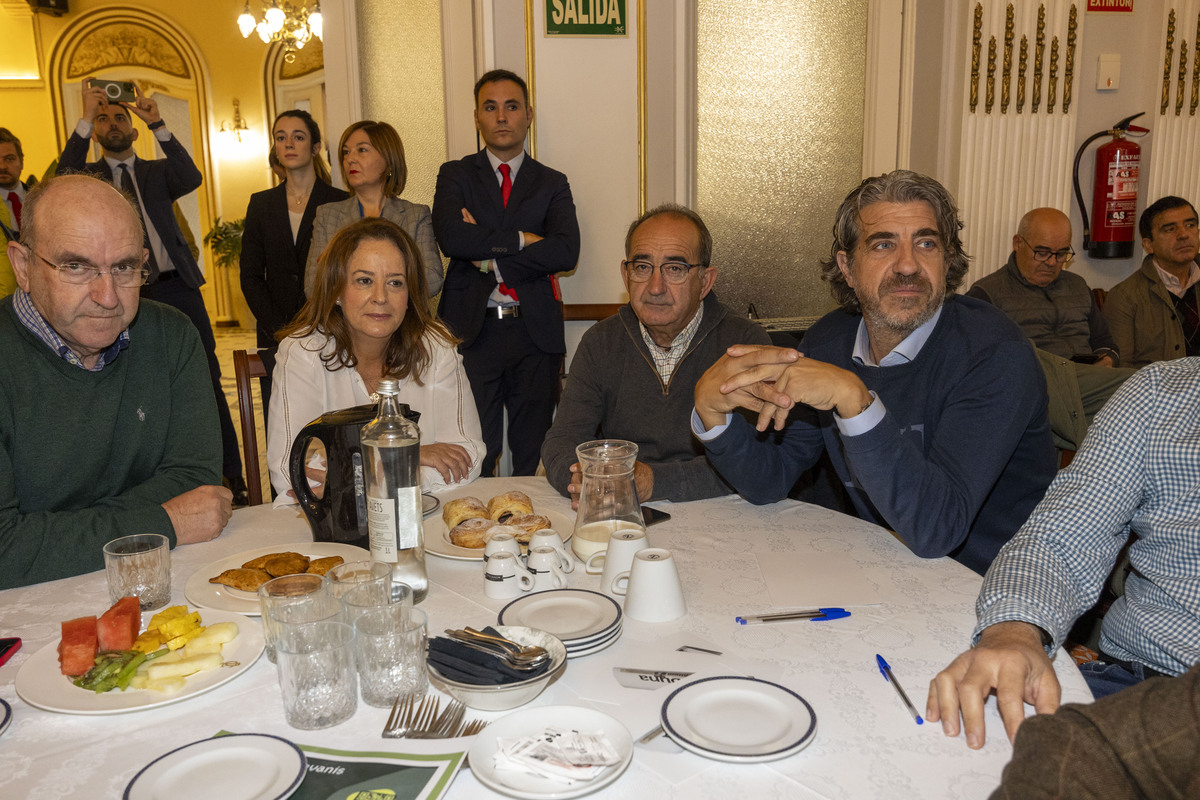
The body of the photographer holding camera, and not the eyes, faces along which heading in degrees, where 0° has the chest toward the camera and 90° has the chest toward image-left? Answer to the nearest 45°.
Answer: approximately 0°

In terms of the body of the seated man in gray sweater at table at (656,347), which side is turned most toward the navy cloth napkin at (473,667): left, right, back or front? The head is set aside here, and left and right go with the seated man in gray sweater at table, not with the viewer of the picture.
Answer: front

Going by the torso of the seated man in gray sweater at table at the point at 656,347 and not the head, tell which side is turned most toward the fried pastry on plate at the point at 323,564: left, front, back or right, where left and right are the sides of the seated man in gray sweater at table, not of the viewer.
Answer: front

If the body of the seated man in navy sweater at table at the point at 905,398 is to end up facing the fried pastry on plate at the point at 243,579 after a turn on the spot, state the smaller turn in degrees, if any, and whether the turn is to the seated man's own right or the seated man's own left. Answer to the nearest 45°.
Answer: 0° — they already face it

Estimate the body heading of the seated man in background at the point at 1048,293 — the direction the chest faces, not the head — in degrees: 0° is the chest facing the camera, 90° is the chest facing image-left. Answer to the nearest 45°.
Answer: approximately 315°

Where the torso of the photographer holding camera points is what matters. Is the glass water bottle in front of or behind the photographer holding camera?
in front

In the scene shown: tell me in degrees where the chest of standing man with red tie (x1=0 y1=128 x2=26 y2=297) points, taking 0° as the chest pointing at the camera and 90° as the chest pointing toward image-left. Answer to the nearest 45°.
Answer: approximately 315°

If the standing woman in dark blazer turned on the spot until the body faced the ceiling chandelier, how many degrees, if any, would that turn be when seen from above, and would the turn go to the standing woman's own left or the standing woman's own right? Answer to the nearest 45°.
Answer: approximately 180°

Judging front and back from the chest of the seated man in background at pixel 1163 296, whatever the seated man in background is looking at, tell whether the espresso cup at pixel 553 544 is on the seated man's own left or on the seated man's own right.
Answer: on the seated man's own right
